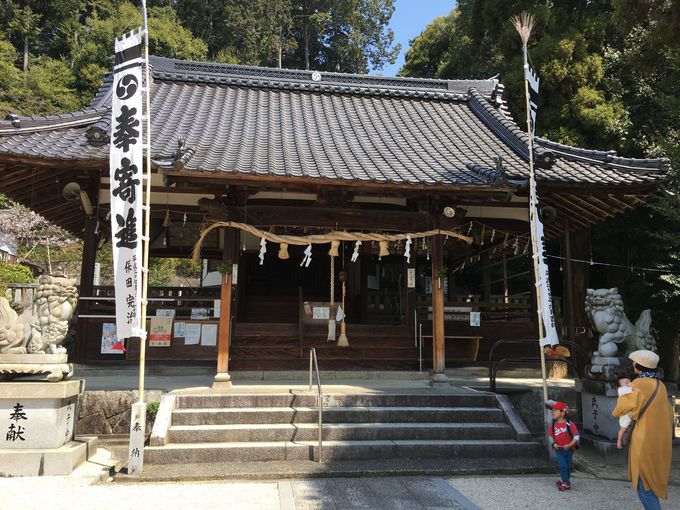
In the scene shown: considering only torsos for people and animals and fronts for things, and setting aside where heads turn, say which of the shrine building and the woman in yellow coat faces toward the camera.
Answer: the shrine building

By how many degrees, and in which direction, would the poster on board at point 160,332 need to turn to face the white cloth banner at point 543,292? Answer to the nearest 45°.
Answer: approximately 45° to its left

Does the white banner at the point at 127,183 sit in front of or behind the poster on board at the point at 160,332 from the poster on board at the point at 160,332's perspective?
in front

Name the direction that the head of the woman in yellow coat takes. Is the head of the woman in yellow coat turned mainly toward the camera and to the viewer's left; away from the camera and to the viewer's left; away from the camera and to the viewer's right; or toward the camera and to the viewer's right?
away from the camera and to the viewer's left

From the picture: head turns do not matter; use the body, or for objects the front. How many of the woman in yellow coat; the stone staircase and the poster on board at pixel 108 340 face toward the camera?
2

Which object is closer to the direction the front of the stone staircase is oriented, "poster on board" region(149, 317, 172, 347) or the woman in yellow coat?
the woman in yellow coat

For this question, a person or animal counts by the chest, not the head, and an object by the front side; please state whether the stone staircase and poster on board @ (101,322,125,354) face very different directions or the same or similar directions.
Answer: same or similar directions

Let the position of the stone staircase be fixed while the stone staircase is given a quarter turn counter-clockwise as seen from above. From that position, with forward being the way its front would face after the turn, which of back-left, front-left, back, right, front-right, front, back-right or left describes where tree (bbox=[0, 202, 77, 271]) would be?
back-left

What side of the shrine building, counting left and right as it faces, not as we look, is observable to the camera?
front

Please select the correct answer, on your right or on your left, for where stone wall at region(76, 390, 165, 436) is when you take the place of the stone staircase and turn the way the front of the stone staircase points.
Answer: on your right

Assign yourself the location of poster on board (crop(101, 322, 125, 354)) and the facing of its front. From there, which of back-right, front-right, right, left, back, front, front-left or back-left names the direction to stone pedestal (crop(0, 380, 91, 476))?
front

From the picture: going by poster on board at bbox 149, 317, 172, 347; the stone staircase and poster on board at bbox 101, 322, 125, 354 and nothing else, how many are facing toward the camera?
3

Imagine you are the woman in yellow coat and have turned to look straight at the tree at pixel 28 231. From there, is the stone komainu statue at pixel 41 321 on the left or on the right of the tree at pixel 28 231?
left
